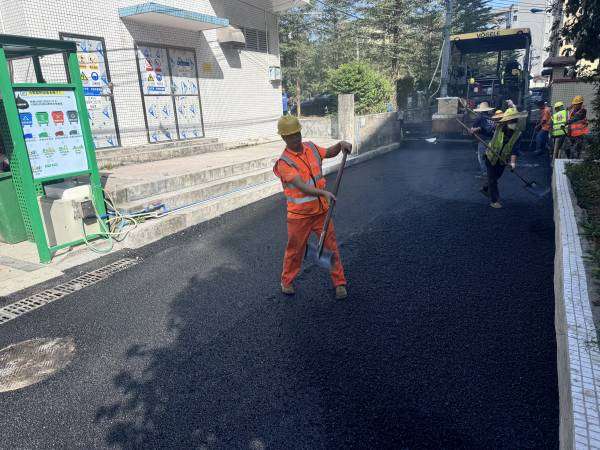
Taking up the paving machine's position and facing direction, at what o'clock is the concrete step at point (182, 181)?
The concrete step is roughly at 7 o'clock from the paving machine.

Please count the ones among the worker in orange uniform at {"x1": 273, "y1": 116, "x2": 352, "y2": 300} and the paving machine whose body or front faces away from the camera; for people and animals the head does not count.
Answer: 1

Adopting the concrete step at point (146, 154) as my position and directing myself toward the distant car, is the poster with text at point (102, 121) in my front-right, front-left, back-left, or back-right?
back-left

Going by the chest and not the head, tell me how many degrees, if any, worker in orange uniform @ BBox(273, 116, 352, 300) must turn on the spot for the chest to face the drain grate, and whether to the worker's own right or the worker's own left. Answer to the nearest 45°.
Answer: approximately 135° to the worker's own right

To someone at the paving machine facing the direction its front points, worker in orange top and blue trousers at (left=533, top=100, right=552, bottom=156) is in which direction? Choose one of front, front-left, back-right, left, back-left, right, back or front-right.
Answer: back-right

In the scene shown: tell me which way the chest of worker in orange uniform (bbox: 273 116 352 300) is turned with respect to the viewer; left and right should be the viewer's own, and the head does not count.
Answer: facing the viewer and to the right of the viewer

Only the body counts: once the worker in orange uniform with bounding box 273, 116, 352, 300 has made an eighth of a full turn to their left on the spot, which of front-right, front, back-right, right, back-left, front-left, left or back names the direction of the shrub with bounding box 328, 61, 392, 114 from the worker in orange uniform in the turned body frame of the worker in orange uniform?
left

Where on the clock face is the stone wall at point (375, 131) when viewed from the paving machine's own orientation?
The stone wall is roughly at 8 o'clock from the paving machine.

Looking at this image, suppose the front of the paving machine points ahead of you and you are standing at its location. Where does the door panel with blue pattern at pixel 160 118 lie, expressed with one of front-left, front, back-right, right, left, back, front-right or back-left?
back-left

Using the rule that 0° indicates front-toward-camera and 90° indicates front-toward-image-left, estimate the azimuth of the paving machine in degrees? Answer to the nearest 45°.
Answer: approximately 180°

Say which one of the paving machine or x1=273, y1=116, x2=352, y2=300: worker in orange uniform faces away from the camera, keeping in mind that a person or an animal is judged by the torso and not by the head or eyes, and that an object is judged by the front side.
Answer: the paving machine

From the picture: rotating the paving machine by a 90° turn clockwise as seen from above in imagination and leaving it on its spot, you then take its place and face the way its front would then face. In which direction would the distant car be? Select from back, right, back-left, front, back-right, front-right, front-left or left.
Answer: back-left
